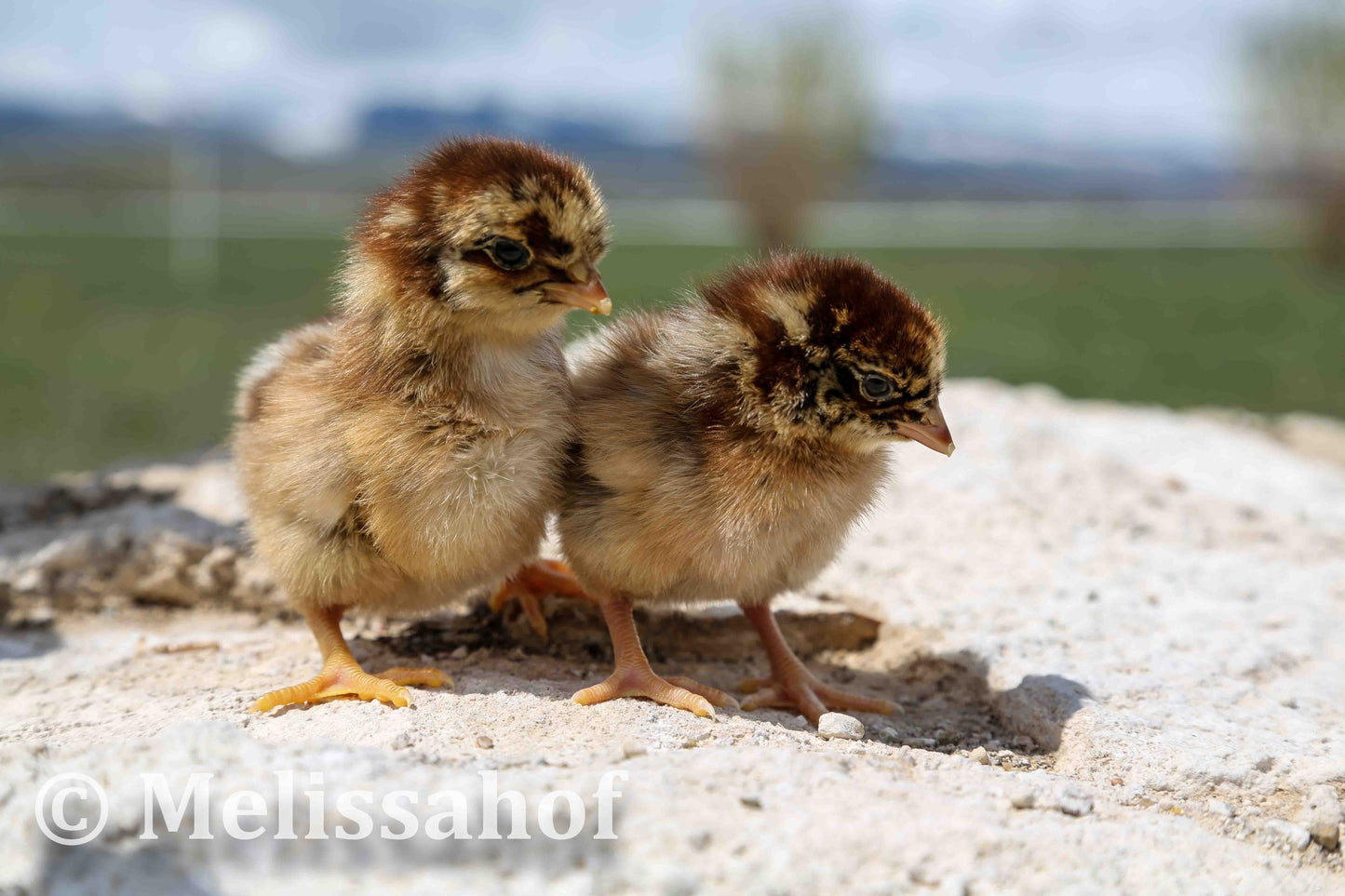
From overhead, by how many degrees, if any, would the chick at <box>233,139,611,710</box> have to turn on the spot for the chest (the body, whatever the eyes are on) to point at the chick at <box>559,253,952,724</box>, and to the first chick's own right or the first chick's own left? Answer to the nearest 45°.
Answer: approximately 45° to the first chick's own left

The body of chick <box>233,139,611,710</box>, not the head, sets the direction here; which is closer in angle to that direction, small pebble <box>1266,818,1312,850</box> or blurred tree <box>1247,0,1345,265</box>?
the small pebble

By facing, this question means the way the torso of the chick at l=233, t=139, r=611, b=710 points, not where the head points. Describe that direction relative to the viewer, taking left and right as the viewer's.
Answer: facing the viewer and to the right of the viewer

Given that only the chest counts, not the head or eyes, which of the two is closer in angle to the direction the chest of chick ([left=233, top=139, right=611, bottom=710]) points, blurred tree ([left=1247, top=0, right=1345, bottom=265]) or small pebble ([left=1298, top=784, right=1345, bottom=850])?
the small pebble

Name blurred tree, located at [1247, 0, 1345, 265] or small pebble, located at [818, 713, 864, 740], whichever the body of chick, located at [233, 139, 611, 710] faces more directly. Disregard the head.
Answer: the small pebble

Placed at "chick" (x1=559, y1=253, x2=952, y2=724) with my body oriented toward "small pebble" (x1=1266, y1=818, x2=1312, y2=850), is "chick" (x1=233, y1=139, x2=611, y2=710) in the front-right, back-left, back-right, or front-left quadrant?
back-right

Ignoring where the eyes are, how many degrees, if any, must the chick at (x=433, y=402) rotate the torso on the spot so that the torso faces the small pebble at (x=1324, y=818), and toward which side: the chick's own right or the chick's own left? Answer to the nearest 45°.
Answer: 0° — it already faces it

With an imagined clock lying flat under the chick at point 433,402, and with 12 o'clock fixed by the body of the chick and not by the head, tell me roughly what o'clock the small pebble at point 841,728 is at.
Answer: The small pebble is roughly at 11 o'clock from the chick.

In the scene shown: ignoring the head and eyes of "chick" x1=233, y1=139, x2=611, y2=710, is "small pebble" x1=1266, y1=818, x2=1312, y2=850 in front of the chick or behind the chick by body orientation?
in front
